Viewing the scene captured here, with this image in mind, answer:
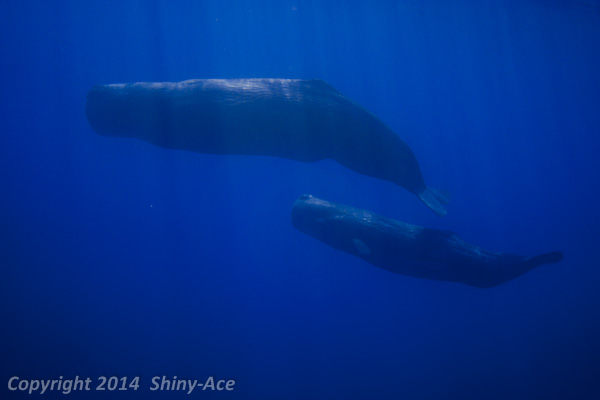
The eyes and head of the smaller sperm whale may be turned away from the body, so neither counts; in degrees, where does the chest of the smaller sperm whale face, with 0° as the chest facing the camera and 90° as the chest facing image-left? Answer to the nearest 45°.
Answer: approximately 90°

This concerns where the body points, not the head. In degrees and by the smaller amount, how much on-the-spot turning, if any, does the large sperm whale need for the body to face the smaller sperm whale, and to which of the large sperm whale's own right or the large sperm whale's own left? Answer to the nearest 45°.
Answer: approximately 180°

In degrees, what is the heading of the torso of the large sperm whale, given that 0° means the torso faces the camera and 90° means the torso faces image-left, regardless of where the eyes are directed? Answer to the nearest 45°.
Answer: approximately 90°

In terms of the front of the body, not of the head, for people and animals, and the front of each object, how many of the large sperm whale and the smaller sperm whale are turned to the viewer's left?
2
